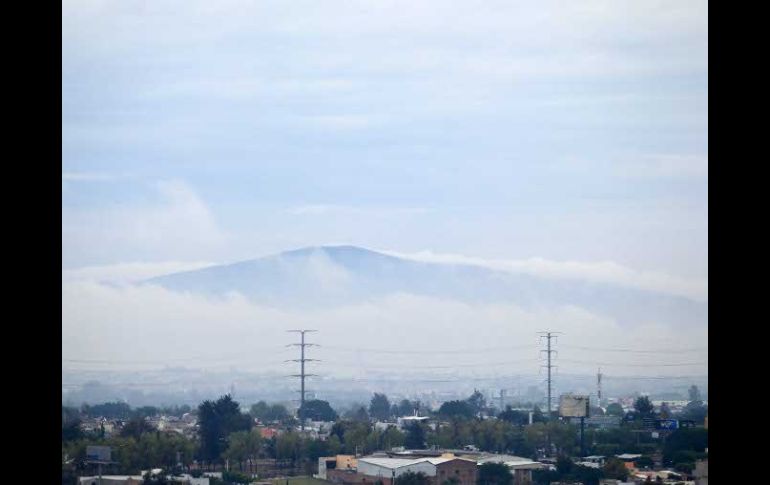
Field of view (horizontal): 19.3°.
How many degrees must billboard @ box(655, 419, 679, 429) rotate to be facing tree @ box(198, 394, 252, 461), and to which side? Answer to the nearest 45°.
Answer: approximately 90° to its right

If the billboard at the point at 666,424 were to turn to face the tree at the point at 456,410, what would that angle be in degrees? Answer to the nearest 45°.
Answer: approximately 135° to its right

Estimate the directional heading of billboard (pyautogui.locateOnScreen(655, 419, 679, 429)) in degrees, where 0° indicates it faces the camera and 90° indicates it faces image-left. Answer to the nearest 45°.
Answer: approximately 0°

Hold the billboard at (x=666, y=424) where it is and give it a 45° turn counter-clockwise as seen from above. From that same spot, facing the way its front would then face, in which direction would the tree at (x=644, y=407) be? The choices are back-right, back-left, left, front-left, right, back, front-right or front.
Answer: back-left

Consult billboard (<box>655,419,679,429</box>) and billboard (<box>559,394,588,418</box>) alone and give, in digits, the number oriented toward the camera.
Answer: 2

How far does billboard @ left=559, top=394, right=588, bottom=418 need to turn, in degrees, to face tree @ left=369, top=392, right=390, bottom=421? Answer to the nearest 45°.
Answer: approximately 135° to its right

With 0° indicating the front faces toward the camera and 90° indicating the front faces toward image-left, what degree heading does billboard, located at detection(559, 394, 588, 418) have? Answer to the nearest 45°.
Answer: approximately 0°

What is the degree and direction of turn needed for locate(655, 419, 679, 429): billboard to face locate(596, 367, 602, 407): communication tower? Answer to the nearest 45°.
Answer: approximately 180°
